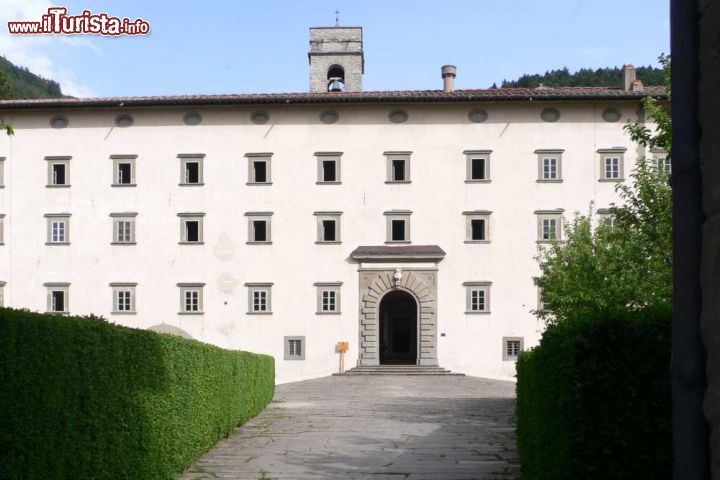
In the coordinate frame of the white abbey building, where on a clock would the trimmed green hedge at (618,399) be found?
The trimmed green hedge is roughly at 12 o'clock from the white abbey building.

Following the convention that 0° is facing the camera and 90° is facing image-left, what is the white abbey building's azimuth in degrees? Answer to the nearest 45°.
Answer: approximately 0°

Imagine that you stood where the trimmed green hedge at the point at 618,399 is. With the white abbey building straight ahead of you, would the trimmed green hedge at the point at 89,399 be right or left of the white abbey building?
left

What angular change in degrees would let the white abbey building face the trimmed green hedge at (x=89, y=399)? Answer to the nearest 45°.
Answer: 0° — it already faces it

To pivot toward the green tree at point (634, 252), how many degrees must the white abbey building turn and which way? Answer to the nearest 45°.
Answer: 0° — it already faces it
